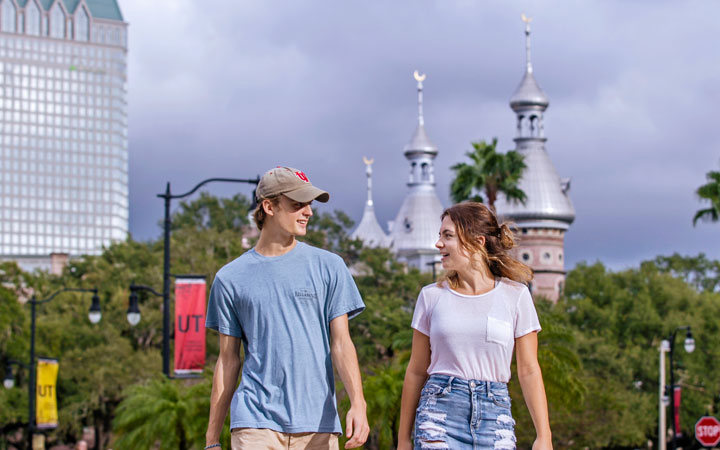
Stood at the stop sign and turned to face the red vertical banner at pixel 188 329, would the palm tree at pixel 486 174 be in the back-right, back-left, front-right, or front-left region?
back-right

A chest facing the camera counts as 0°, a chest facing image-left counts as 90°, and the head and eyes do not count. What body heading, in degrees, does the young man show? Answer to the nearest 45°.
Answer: approximately 0°

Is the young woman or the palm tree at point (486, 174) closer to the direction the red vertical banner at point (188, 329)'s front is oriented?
the young woman

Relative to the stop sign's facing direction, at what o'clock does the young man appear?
The young man is roughly at 12 o'clock from the stop sign.

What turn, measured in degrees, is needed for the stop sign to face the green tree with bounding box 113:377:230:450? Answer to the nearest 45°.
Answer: approximately 45° to its right

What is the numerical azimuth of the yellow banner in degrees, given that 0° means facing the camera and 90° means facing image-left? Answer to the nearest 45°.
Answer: approximately 0°
